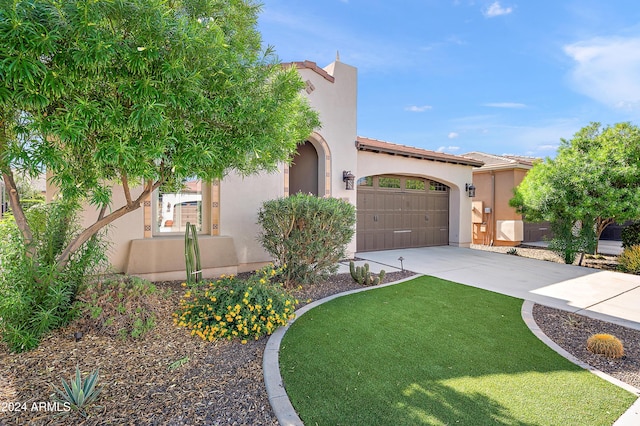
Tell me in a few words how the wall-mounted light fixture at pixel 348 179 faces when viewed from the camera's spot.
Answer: facing the viewer and to the right of the viewer

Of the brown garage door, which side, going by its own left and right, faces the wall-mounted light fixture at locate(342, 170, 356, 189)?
right

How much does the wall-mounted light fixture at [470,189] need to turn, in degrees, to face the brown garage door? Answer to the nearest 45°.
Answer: approximately 90° to its right

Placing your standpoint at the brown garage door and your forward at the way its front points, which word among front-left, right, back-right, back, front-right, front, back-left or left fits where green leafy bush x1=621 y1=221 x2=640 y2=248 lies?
front-left

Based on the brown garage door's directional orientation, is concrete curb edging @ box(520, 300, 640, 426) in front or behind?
in front

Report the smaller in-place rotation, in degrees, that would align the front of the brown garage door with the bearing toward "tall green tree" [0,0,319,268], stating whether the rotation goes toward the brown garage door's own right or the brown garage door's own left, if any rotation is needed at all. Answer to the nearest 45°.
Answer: approximately 45° to the brown garage door's own right

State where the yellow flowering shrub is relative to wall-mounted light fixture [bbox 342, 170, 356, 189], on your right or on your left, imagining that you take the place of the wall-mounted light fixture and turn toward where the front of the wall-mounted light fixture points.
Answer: on your right

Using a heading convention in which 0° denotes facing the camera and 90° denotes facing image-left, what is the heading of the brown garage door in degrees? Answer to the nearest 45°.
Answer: approximately 315°

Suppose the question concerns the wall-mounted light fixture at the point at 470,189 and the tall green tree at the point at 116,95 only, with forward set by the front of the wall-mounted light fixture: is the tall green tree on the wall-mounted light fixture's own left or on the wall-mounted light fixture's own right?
on the wall-mounted light fixture's own right

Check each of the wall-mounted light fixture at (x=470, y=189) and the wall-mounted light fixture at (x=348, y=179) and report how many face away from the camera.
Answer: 0

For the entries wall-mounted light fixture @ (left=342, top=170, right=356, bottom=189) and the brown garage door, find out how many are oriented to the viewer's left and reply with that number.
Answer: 0
